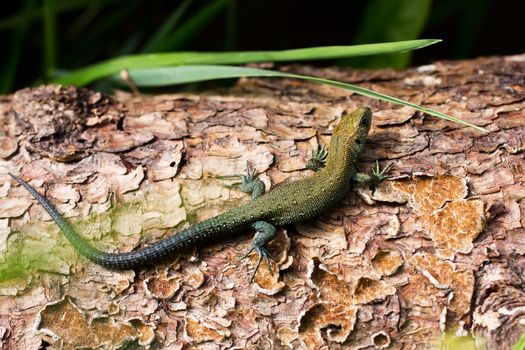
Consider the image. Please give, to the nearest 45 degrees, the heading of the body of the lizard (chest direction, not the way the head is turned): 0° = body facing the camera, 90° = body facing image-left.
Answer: approximately 225°

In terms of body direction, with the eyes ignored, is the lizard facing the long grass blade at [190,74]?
no
